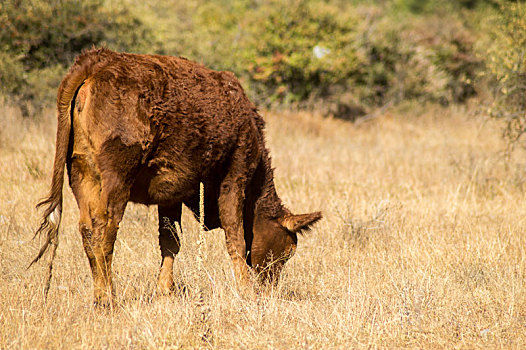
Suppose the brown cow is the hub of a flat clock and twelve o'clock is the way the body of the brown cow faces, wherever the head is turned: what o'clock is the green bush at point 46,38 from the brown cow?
The green bush is roughly at 10 o'clock from the brown cow.

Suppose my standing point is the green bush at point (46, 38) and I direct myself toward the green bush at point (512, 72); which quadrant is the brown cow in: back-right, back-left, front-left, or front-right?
front-right

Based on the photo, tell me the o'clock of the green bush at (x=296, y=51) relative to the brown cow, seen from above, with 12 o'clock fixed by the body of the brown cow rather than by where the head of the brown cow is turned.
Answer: The green bush is roughly at 11 o'clock from the brown cow.

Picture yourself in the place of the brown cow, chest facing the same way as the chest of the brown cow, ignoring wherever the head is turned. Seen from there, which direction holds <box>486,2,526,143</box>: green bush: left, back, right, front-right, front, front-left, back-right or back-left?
front

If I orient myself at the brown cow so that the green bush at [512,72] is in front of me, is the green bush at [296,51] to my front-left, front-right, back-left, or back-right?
front-left

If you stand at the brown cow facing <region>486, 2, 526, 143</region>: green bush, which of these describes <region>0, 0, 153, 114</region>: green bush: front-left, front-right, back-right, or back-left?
front-left

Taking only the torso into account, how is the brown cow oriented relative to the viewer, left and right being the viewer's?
facing away from the viewer and to the right of the viewer
